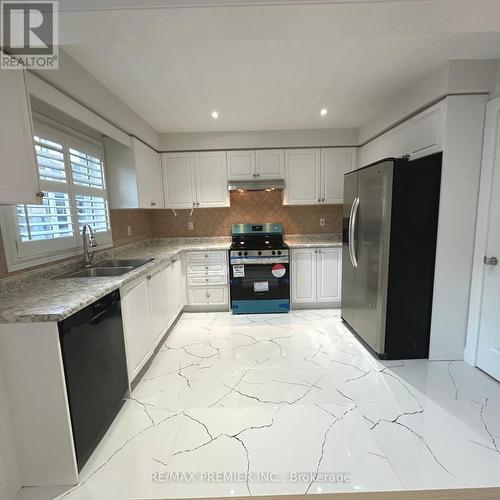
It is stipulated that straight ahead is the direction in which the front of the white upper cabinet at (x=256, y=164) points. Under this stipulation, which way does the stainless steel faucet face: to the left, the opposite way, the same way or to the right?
to the left

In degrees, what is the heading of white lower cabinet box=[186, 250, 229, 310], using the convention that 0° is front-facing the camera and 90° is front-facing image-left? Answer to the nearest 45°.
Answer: approximately 0°

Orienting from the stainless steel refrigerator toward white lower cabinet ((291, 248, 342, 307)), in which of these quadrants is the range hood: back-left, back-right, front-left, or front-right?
front-left

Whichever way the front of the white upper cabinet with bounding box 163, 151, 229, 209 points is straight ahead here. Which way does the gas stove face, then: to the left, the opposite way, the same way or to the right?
the same way

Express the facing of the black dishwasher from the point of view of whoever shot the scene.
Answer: facing the viewer and to the right of the viewer

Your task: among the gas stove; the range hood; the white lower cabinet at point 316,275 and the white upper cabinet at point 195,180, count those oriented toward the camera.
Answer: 4

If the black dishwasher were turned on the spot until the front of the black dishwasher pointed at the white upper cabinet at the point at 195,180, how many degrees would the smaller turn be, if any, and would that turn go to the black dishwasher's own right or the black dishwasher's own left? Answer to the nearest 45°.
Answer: approximately 90° to the black dishwasher's own left

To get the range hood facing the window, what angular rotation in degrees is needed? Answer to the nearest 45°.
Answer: approximately 45° to its right

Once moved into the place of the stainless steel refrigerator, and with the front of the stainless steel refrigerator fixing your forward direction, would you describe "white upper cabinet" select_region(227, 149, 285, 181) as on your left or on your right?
on your right

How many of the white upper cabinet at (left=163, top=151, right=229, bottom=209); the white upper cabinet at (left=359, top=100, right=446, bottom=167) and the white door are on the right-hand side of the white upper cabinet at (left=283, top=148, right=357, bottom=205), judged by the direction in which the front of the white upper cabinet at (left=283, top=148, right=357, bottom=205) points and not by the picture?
1

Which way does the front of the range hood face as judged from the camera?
facing the viewer

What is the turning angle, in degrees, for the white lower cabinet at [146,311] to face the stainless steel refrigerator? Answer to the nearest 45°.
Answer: approximately 45° to its left

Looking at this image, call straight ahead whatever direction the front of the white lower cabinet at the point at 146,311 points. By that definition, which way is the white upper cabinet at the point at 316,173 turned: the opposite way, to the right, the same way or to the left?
to the right

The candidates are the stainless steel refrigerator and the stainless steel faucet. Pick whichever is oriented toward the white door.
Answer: the stainless steel faucet

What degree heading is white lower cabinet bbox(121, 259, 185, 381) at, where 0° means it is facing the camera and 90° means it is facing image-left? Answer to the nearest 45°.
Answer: approximately 315°

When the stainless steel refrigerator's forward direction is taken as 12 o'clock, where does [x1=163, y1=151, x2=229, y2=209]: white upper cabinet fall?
The white upper cabinet is roughly at 2 o'clock from the stainless steel refrigerator.

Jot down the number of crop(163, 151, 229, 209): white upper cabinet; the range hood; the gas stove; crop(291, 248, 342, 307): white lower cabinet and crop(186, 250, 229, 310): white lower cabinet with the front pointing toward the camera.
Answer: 5

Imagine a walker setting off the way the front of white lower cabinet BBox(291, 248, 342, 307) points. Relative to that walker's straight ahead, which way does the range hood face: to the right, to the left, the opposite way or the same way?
the same way

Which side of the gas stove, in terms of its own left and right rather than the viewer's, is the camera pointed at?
front

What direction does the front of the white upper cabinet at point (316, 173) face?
toward the camera
